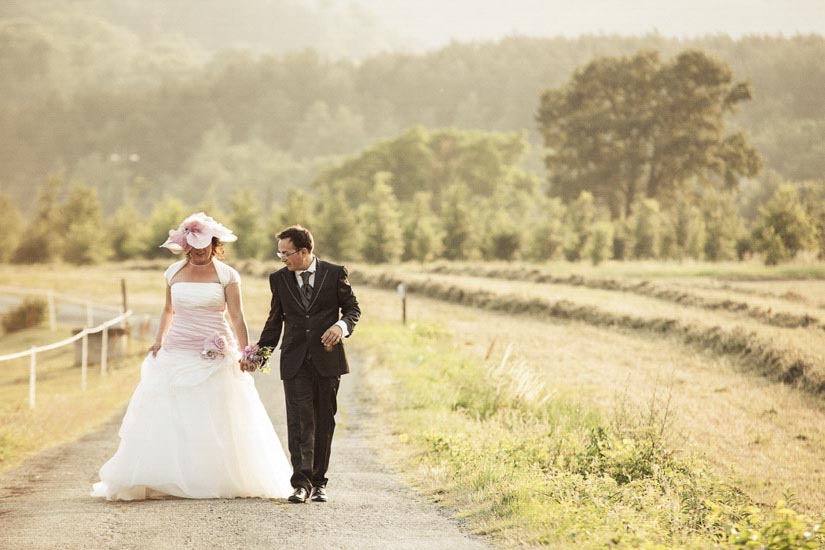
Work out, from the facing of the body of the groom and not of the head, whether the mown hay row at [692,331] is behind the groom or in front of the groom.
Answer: behind

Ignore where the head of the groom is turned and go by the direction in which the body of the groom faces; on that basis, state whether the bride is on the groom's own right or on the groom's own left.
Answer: on the groom's own right

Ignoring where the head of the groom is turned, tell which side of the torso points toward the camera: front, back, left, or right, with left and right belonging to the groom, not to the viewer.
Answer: front

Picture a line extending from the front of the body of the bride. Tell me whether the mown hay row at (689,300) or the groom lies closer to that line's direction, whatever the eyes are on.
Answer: the groom

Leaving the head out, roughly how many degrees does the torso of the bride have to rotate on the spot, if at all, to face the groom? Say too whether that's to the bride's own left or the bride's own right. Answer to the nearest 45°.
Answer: approximately 45° to the bride's own left

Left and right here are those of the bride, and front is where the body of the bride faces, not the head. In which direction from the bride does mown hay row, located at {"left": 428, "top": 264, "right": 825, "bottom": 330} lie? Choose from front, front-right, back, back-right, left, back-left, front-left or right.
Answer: back-left

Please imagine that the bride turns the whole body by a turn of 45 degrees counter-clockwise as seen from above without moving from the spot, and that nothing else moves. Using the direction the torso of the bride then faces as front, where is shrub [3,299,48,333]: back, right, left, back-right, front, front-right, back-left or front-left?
back-left

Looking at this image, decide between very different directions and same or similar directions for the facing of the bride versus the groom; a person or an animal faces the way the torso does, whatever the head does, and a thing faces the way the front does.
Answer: same or similar directions

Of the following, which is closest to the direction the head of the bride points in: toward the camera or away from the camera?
toward the camera

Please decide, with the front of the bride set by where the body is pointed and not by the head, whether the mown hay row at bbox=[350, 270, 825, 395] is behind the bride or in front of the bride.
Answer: behind

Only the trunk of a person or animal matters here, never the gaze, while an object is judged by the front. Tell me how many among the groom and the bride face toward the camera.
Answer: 2
